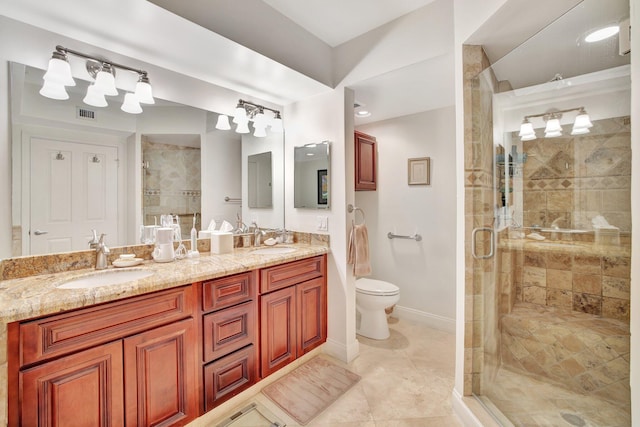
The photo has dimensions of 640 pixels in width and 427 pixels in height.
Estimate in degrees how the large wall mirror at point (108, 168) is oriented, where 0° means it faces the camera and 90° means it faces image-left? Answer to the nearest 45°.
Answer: approximately 315°

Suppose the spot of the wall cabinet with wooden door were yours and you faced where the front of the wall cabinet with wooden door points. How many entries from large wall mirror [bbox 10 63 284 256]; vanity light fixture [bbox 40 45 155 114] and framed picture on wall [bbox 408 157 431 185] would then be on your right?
2

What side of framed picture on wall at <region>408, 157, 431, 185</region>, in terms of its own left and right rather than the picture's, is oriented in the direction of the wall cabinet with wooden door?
right

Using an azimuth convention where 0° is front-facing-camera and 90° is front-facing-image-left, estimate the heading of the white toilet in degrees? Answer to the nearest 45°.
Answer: approximately 315°

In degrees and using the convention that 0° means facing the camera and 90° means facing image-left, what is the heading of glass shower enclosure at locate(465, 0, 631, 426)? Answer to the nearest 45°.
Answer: approximately 45°

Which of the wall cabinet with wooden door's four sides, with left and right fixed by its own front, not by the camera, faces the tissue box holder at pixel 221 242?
right

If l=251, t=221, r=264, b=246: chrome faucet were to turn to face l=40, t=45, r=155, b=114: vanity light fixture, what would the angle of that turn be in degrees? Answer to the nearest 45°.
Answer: approximately 90° to its right
